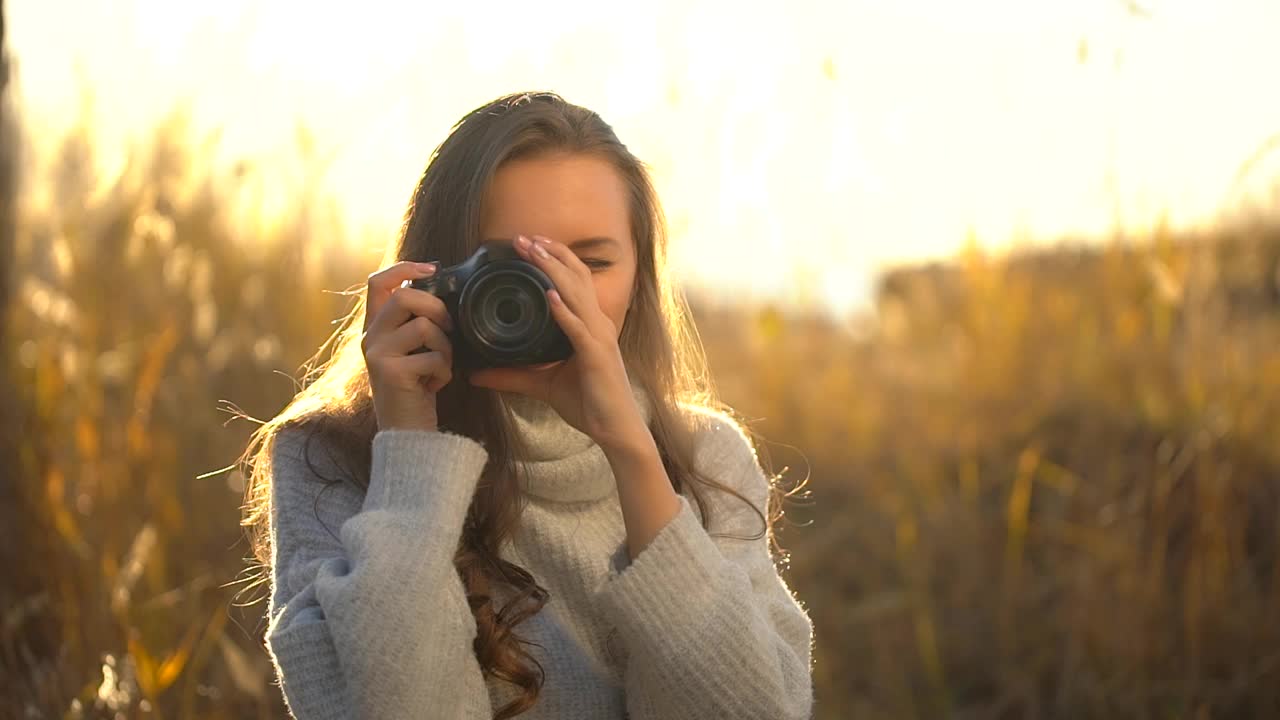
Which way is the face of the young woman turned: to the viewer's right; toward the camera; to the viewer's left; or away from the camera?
toward the camera

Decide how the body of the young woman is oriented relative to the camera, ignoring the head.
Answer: toward the camera
